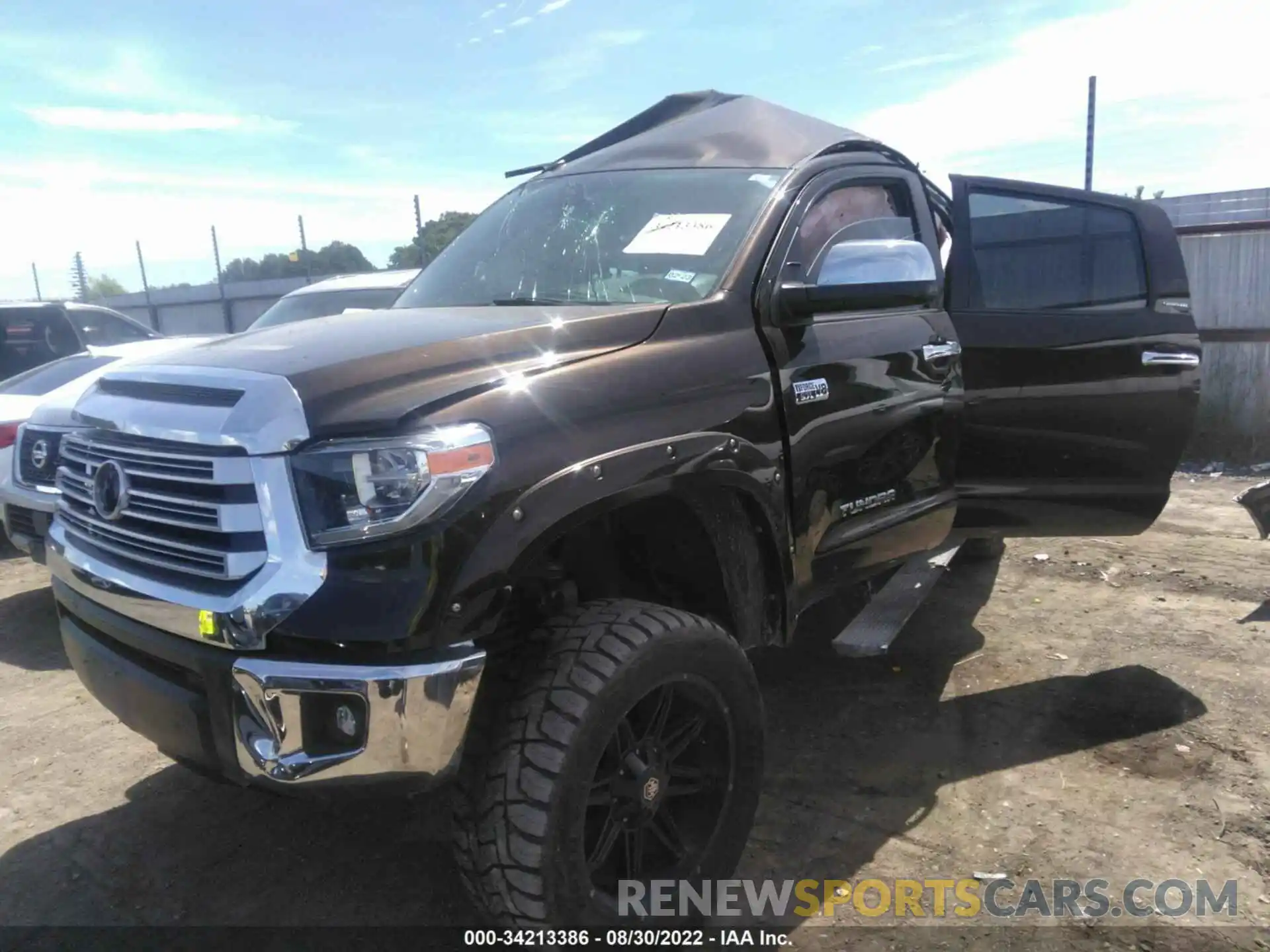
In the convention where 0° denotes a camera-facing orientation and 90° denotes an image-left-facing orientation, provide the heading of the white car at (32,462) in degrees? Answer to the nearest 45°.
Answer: approximately 45°

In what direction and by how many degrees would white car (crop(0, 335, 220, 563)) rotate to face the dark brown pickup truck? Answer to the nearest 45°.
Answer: approximately 45° to its left

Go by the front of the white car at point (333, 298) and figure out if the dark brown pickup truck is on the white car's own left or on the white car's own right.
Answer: on the white car's own left

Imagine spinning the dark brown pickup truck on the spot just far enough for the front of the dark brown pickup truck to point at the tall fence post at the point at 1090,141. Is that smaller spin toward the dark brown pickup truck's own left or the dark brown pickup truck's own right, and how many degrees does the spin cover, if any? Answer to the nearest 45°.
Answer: approximately 180°

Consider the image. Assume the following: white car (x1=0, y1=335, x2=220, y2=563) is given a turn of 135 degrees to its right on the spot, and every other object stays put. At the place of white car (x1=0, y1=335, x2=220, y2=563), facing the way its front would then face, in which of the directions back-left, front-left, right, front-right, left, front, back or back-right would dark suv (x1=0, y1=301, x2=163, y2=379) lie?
front

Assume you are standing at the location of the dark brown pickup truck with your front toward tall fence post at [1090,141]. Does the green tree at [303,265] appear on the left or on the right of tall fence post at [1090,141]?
left

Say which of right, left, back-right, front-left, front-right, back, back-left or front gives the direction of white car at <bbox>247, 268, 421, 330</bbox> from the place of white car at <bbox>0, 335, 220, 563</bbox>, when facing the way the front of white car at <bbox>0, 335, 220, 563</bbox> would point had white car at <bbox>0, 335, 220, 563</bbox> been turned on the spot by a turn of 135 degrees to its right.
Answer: front-right

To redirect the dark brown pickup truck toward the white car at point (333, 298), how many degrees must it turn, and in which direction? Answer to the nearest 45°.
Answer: approximately 135° to its right

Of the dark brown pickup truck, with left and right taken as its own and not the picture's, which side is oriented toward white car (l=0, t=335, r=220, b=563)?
right

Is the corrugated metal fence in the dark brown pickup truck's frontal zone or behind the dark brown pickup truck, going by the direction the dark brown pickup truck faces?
behind

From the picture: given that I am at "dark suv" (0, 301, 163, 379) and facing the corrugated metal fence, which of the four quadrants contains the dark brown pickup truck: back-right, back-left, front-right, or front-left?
front-right

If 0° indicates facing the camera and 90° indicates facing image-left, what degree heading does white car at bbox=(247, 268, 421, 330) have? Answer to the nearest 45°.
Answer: approximately 45°

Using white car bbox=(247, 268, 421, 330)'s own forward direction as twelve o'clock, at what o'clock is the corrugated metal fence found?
The corrugated metal fence is roughly at 8 o'clock from the white car.

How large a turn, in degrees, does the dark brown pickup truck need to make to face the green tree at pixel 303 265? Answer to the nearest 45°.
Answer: approximately 135° to its right

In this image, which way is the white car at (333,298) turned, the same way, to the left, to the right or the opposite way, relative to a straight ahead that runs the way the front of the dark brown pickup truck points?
the same way

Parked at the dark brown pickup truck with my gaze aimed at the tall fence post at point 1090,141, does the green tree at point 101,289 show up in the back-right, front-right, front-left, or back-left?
front-left

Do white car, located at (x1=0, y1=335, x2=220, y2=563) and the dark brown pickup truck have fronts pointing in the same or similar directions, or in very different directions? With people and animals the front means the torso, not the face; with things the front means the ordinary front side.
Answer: same or similar directions

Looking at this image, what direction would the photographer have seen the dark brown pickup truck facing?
facing the viewer and to the left of the viewer
